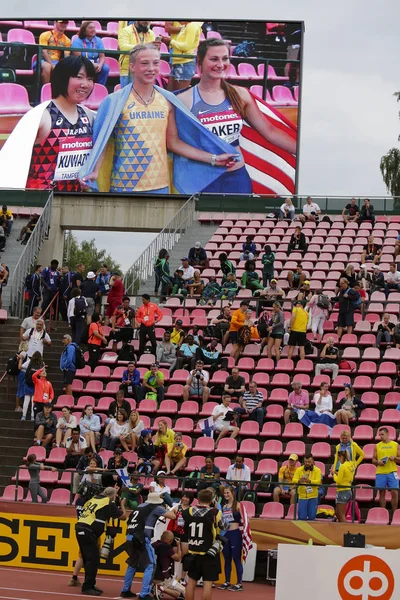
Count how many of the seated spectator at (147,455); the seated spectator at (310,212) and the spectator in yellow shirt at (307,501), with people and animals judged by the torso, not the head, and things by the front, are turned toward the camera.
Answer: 3

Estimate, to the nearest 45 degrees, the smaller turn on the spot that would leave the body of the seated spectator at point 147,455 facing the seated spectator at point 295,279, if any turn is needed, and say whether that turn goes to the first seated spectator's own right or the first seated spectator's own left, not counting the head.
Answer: approximately 135° to the first seated spectator's own left

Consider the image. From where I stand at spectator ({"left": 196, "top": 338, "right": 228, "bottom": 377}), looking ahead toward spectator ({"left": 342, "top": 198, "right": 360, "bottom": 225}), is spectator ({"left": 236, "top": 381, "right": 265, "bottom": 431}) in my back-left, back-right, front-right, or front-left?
back-right

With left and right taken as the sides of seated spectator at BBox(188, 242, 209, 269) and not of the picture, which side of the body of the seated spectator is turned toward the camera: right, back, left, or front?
front

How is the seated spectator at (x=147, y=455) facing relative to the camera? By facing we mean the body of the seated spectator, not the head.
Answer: toward the camera

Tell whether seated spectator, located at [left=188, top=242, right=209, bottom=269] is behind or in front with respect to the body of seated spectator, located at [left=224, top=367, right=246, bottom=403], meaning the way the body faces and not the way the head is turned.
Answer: behind

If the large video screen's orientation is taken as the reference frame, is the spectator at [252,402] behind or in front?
in front

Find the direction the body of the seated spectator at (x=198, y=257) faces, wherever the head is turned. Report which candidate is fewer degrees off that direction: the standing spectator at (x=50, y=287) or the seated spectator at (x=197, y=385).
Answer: the seated spectator

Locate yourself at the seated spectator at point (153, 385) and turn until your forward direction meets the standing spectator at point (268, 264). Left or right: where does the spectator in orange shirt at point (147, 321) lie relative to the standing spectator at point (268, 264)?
left

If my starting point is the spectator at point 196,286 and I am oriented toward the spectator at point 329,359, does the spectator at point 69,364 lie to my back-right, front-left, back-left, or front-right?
front-right

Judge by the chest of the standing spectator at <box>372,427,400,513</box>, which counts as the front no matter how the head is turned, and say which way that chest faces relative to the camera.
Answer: toward the camera

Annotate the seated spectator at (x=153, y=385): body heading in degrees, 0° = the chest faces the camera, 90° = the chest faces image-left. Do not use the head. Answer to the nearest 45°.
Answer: approximately 0°

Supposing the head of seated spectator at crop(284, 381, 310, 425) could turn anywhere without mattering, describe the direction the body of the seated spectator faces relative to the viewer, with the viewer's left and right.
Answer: facing the viewer and to the left of the viewer

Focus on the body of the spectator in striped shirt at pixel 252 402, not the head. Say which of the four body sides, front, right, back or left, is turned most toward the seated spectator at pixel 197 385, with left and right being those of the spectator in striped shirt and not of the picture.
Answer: right
